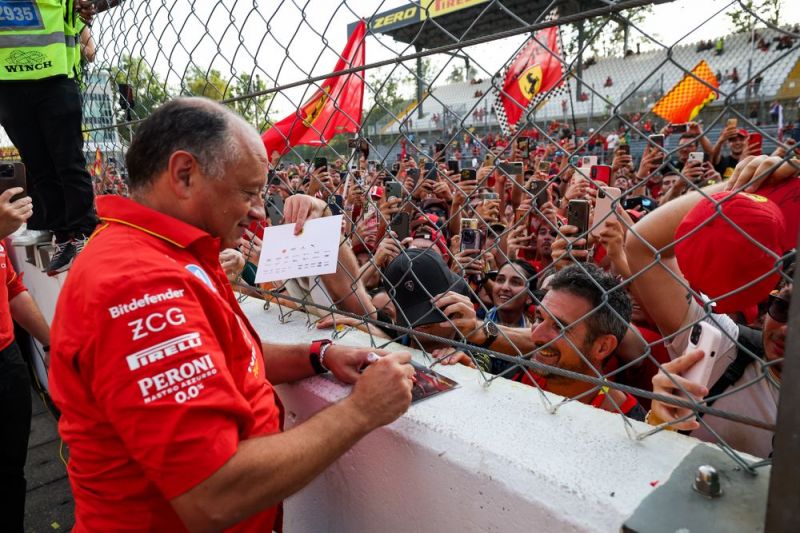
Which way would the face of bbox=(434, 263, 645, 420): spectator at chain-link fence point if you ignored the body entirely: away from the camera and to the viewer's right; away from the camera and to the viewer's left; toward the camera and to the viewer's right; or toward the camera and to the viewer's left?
toward the camera and to the viewer's left

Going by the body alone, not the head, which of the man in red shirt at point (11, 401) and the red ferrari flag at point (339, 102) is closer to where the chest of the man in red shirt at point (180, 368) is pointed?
the red ferrari flag

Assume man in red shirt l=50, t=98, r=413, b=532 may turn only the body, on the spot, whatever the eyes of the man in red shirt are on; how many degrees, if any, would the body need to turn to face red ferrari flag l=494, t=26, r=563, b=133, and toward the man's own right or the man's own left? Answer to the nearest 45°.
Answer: approximately 45° to the man's own left

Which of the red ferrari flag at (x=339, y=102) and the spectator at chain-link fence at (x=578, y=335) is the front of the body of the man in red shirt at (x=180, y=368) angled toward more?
the spectator at chain-link fence

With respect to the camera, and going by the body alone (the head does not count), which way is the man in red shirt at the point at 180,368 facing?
to the viewer's right

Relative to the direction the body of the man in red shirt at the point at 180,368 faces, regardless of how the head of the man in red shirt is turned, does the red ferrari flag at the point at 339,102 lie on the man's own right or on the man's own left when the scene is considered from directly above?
on the man's own left
